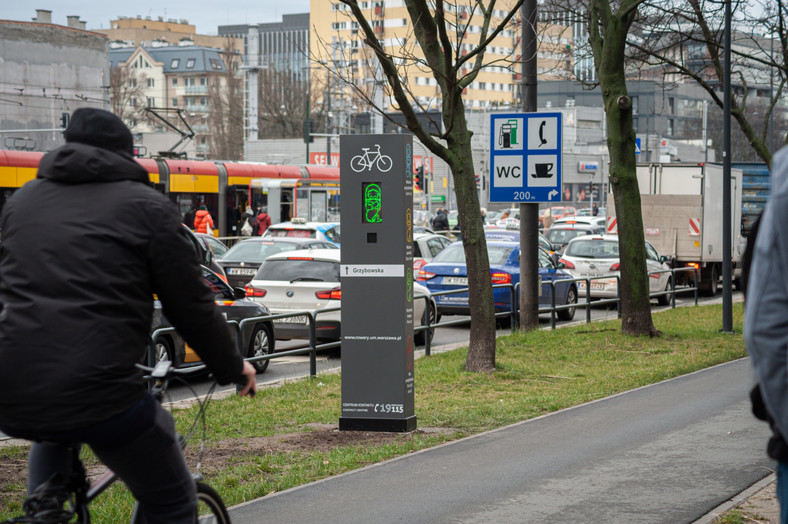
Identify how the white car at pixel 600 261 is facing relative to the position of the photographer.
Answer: facing away from the viewer and to the right of the viewer

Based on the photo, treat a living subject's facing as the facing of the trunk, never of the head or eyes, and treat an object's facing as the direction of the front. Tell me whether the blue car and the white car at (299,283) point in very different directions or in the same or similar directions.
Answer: same or similar directions

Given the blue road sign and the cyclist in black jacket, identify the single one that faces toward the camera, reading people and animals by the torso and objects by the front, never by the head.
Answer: the blue road sign

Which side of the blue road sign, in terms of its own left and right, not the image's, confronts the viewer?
front

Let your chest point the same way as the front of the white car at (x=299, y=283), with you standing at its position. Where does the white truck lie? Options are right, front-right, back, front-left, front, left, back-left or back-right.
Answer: front

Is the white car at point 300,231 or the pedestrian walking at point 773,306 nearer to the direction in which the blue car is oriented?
the white car

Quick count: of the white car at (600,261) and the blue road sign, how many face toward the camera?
1

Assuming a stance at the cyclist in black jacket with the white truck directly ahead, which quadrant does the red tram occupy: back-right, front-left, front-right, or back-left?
front-left

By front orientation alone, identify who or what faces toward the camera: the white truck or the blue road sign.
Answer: the blue road sign

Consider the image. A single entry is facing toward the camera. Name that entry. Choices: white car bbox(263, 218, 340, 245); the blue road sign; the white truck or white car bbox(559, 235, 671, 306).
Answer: the blue road sign

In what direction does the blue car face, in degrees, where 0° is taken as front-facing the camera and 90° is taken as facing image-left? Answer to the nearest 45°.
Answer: approximately 225°

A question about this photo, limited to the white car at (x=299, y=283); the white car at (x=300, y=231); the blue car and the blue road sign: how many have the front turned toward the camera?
1

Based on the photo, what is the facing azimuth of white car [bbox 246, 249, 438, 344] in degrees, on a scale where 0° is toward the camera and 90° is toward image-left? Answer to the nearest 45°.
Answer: approximately 225°

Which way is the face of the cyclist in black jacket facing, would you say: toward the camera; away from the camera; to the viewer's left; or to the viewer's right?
away from the camera

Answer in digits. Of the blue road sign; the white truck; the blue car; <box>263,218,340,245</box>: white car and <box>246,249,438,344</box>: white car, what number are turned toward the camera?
1

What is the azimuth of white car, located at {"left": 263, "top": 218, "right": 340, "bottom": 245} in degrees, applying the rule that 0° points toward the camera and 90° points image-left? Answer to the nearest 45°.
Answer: approximately 225°

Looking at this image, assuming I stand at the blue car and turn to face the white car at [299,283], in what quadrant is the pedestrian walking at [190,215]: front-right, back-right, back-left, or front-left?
back-right

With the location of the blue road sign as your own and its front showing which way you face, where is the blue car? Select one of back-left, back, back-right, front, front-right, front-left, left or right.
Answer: back

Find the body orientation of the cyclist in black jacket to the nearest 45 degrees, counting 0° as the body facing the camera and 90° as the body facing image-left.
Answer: approximately 225°

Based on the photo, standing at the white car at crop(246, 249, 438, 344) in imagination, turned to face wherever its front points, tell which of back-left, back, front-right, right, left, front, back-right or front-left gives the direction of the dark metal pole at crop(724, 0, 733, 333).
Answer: front-right
